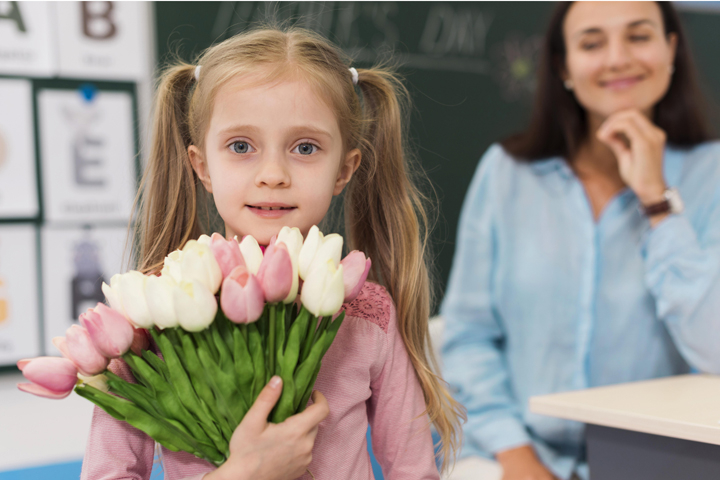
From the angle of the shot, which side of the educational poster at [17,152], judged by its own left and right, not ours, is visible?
front

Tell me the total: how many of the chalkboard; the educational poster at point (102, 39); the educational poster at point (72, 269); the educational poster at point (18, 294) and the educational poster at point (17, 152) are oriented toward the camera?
5

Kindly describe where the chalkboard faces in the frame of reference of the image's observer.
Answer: facing the viewer

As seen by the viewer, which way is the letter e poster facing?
toward the camera

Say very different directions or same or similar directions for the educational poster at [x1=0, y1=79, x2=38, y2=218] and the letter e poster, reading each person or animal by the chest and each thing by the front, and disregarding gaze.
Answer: same or similar directions

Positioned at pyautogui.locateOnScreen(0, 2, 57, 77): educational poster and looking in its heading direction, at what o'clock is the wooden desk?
The wooden desk is roughly at 11 o'clock from the educational poster.

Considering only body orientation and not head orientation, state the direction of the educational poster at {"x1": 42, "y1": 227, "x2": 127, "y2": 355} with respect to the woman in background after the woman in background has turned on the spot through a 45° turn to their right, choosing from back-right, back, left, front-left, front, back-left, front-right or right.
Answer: front-right

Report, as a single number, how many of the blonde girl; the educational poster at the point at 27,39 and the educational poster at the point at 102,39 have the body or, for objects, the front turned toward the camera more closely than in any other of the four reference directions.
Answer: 3

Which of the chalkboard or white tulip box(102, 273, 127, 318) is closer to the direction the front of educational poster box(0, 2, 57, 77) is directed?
the white tulip

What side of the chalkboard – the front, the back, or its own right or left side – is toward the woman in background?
front

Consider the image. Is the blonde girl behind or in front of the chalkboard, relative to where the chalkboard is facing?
in front
